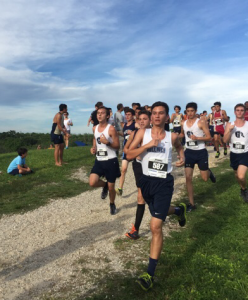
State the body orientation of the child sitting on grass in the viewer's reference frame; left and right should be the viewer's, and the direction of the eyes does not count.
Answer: facing to the right of the viewer

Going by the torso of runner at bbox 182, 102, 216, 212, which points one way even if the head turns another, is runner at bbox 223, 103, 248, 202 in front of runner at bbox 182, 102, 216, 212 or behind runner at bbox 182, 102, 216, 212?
behind

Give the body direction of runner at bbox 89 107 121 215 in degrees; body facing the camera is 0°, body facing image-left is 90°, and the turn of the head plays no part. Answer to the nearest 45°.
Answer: approximately 45°

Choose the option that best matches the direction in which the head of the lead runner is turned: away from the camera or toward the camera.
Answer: toward the camera

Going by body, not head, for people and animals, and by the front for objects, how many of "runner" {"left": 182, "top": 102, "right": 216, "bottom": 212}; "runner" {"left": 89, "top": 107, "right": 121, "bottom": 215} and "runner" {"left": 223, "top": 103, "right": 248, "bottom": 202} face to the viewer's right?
0

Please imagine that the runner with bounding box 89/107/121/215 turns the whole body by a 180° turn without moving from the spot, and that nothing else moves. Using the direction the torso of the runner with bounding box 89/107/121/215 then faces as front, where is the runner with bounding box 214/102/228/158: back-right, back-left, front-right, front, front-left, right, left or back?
front

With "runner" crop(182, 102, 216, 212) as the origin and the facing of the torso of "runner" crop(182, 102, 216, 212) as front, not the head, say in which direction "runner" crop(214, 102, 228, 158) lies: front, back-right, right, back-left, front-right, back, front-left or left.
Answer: back-right

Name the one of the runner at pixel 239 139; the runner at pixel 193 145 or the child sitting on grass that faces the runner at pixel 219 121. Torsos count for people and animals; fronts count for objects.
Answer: the child sitting on grass

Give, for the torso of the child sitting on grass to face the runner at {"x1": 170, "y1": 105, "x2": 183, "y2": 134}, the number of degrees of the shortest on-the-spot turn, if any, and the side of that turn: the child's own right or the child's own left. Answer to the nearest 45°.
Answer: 0° — they already face them

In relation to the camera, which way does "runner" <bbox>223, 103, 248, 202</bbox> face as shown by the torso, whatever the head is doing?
toward the camera

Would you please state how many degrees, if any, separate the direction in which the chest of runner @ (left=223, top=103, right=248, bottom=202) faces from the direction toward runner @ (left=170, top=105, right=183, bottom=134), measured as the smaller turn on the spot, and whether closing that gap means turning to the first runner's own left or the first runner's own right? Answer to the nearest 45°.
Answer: approximately 180°

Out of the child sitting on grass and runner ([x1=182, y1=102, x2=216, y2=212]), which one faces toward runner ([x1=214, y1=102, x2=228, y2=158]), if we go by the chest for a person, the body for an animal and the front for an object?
the child sitting on grass

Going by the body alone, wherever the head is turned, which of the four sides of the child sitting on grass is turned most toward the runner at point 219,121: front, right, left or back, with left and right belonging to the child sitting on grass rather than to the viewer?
front

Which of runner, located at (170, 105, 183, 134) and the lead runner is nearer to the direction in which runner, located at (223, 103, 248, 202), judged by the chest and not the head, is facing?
the lead runner
